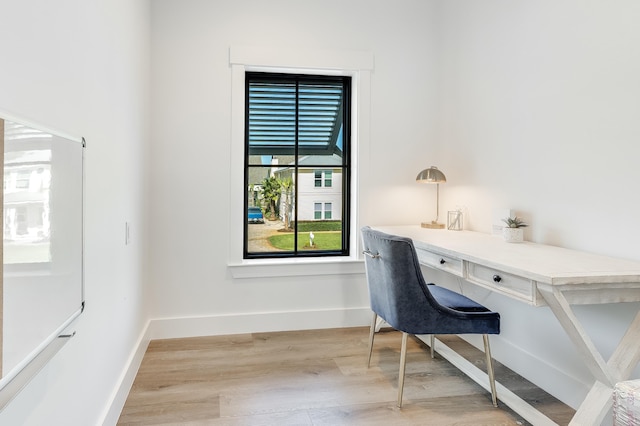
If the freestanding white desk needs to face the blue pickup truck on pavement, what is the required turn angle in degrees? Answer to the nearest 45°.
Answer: approximately 45° to its right

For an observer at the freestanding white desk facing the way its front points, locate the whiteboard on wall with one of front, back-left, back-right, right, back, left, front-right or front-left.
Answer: front

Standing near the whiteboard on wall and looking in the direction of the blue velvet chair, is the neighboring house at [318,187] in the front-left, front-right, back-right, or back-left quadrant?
front-left

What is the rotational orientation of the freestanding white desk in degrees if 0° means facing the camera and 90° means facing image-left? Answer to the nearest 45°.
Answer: approximately 45°

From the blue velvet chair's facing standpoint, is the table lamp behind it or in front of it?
in front

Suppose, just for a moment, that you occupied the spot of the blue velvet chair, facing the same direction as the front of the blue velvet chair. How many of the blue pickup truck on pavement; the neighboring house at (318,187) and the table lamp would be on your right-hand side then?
0

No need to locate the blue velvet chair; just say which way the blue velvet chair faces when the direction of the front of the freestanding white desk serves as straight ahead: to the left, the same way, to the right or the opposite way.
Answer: the opposite way

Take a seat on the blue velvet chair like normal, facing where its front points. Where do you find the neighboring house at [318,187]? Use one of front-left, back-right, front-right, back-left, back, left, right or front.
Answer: left

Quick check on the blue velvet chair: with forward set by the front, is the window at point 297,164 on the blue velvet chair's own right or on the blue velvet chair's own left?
on the blue velvet chair's own left

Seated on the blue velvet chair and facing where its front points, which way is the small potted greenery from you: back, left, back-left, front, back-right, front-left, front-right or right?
front

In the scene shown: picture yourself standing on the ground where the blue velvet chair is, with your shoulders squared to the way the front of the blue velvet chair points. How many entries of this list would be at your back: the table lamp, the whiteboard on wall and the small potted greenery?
1

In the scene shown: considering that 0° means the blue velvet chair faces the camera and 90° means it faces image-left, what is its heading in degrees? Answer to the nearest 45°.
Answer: approximately 225°
